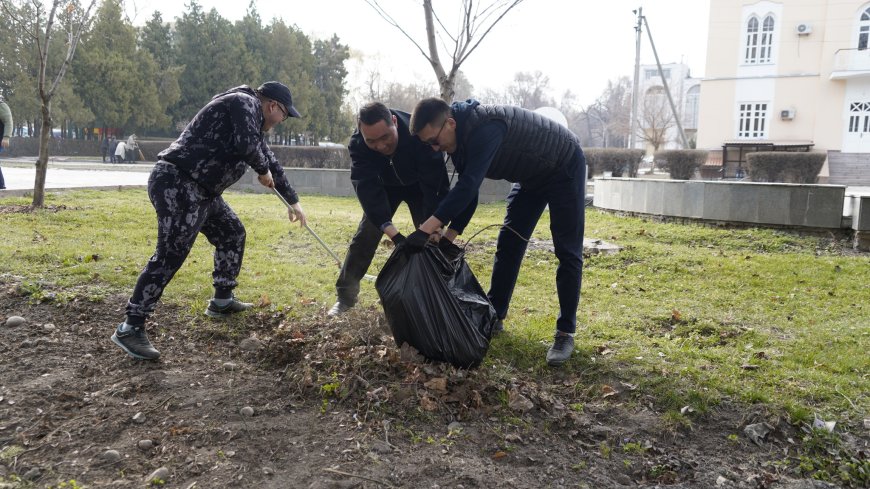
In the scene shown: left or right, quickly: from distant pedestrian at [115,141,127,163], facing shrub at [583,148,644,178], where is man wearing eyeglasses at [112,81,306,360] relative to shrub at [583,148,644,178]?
right

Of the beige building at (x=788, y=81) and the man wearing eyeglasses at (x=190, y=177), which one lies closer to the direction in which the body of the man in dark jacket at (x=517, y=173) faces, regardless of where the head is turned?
the man wearing eyeglasses

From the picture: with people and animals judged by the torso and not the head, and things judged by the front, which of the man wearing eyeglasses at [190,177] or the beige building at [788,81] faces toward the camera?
the beige building

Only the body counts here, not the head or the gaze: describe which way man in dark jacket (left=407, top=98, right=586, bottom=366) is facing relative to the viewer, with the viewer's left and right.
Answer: facing to the left of the viewer

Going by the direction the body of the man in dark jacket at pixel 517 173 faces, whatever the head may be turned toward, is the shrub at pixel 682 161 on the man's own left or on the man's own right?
on the man's own right

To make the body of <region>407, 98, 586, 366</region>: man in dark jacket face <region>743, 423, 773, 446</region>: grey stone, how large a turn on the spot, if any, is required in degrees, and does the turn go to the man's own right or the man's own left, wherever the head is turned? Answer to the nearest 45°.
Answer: approximately 135° to the man's own left

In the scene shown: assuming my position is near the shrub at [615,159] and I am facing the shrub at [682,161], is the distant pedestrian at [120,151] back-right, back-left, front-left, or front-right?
back-left

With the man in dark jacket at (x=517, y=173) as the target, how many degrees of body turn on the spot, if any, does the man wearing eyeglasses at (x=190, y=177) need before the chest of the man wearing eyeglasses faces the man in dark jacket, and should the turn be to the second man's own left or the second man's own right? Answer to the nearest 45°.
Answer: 0° — they already face them

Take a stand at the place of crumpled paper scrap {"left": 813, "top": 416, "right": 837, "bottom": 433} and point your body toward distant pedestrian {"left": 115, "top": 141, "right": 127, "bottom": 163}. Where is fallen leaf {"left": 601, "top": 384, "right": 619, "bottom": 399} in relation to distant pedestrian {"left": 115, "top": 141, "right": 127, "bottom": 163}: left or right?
left

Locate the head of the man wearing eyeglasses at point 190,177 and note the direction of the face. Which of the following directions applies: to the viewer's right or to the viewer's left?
to the viewer's right

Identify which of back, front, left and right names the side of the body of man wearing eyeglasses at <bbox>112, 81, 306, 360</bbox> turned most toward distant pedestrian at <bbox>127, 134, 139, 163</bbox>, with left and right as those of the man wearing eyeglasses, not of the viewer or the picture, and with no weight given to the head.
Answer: left

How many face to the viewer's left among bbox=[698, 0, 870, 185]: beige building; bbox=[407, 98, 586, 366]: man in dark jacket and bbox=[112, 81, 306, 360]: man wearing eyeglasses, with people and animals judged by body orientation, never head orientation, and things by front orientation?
1

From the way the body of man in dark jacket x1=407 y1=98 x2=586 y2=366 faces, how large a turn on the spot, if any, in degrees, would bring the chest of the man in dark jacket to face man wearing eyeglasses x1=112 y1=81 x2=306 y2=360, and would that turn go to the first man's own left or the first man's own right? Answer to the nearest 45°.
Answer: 0° — they already face them

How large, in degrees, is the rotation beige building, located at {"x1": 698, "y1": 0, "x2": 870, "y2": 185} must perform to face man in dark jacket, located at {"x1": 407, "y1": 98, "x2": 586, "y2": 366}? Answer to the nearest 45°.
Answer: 0° — it already faces them

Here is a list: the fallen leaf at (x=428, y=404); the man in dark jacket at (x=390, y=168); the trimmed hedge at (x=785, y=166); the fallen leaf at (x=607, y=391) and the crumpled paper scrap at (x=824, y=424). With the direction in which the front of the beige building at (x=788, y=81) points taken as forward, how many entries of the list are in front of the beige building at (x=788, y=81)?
5

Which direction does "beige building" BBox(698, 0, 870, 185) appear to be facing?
toward the camera

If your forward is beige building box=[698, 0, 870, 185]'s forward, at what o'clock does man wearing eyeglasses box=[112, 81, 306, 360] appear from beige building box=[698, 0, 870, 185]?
The man wearing eyeglasses is roughly at 12 o'clock from the beige building.

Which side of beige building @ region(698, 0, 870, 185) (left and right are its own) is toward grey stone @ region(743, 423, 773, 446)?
front

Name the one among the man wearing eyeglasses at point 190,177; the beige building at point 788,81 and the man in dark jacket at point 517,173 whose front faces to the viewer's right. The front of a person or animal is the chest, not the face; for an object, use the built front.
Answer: the man wearing eyeglasses
